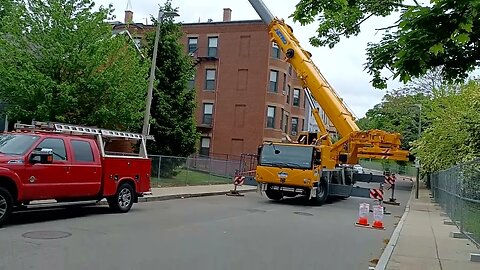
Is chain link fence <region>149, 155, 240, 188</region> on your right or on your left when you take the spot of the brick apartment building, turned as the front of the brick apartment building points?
on your right

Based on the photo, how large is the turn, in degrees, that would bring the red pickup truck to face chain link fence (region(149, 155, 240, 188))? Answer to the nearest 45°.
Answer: approximately 180°

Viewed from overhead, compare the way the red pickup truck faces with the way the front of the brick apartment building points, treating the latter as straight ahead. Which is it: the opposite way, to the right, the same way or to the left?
to the right

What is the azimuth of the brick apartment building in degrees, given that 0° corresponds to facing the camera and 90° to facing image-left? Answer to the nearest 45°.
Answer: approximately 315°

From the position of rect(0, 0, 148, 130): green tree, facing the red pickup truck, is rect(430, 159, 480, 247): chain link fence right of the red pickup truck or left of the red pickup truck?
left

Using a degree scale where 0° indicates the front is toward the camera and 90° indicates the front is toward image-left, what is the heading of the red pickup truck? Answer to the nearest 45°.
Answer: approximately 45°

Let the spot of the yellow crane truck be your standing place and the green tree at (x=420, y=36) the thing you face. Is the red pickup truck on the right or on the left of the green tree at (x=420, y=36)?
right

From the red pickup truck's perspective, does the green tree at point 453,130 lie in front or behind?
behind
